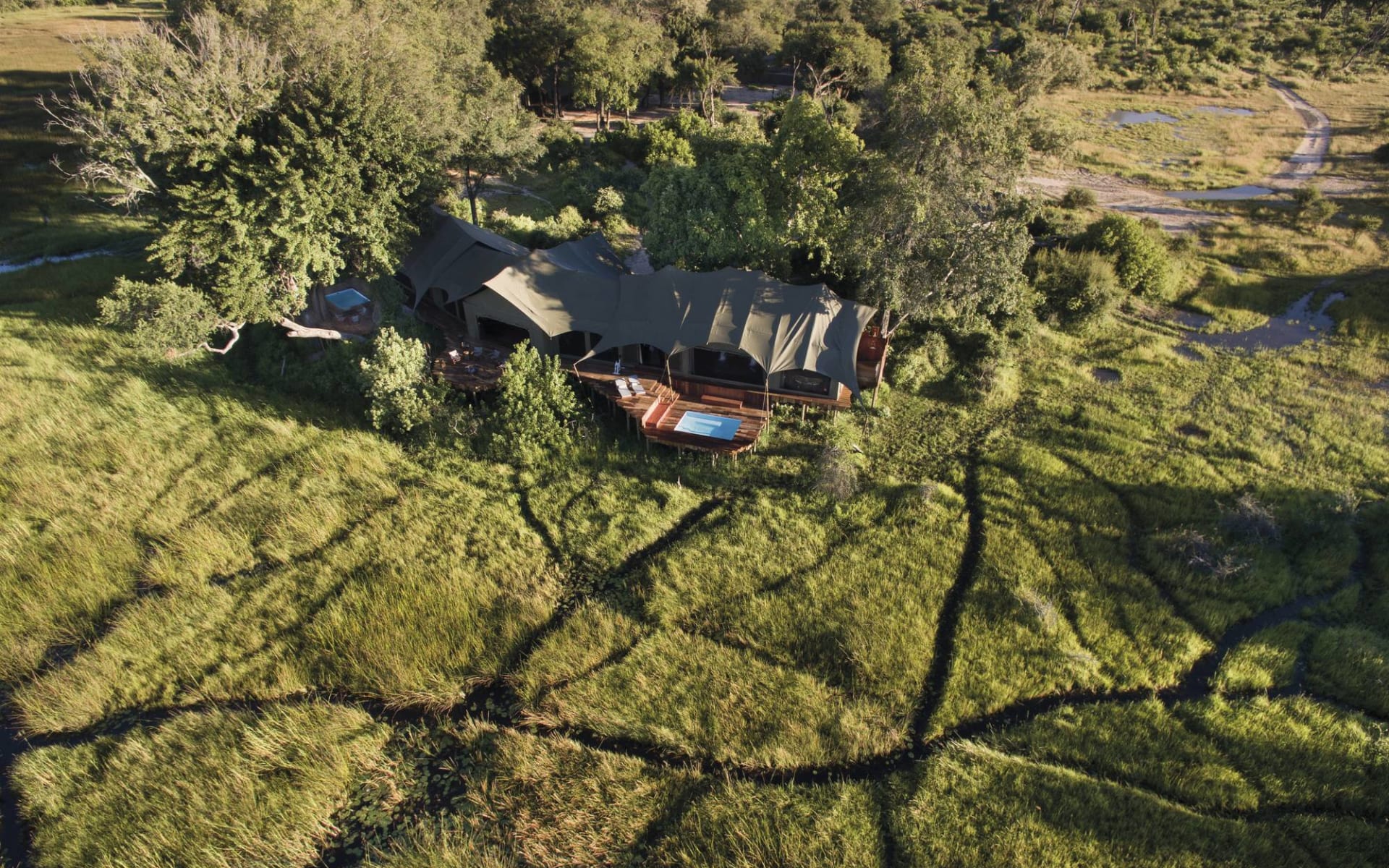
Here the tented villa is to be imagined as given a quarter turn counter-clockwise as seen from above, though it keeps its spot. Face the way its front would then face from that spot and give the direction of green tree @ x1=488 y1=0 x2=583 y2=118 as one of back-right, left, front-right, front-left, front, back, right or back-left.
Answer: left

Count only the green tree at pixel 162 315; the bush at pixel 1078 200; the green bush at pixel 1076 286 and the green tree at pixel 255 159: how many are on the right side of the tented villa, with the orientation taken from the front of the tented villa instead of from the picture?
2

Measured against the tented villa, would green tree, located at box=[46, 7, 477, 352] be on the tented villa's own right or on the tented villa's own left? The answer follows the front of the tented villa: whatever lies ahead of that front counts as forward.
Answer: on the tented villa's own right

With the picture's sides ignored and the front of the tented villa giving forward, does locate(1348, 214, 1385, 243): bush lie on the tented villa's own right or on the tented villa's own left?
on the tented villa's own left

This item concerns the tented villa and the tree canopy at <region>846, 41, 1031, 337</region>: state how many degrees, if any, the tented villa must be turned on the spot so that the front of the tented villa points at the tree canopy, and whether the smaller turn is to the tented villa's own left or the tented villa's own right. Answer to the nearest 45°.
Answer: approximately 90° to the tented villa's own left

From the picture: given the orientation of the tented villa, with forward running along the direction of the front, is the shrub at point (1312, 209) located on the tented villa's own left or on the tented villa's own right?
on the tented villa's own left

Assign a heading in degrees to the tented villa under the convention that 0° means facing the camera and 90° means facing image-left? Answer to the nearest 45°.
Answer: approximately 0°

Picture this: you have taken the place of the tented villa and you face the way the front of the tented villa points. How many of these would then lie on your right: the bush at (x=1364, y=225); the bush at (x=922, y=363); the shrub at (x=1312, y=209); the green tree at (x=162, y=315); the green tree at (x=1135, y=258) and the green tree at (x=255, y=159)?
2

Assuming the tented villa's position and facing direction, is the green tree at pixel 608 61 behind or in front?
behind

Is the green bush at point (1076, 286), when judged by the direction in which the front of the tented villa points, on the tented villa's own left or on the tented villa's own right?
on the tented villa's own left

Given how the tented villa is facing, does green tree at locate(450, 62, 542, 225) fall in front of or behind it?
behind

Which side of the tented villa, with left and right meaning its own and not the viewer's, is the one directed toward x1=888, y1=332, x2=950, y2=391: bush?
left

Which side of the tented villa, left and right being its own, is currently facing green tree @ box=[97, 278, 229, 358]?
right
